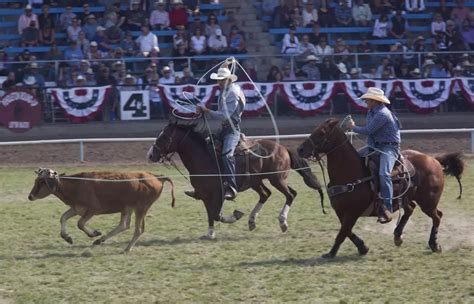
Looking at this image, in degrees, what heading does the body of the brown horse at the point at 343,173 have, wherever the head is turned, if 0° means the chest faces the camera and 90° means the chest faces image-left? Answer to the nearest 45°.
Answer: approximately 90°

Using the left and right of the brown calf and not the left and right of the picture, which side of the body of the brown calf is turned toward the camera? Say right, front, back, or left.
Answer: left

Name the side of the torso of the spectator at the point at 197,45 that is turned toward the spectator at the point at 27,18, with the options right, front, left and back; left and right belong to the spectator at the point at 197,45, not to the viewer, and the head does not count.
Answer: right

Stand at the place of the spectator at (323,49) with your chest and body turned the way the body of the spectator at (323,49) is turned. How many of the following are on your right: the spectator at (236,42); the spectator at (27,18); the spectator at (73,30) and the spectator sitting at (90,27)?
4

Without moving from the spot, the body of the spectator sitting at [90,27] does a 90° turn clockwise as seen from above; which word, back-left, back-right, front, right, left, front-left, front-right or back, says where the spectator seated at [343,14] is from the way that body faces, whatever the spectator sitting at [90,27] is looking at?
back

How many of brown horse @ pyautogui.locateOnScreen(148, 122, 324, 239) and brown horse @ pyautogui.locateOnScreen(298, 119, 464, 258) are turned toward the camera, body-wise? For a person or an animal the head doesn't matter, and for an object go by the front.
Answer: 0

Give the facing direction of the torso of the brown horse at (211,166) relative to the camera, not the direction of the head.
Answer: to the viewer's left

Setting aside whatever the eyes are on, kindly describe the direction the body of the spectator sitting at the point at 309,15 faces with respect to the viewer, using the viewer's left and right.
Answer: facing the viewer

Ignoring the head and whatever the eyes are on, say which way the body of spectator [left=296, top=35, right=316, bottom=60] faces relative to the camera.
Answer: toward the camera

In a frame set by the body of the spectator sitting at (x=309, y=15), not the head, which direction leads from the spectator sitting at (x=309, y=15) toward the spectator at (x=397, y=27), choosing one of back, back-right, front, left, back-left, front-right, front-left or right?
left

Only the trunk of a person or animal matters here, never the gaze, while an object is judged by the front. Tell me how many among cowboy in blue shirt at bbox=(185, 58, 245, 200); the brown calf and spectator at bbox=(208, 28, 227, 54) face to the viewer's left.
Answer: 2

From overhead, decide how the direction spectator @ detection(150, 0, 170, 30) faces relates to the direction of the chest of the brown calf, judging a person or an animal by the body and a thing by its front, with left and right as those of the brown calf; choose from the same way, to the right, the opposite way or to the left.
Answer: to the left

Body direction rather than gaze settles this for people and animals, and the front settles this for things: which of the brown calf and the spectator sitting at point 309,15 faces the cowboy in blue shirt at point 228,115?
the spectator sitting

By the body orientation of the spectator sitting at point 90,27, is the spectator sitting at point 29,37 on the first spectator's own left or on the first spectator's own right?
on the first spectator's own right

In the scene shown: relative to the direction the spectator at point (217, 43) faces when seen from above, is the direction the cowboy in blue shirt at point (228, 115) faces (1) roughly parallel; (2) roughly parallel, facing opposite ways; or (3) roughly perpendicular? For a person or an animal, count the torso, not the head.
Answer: roughly perpendicular

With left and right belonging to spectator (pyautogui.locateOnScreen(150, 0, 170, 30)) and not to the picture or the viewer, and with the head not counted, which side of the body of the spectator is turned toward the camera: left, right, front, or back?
front

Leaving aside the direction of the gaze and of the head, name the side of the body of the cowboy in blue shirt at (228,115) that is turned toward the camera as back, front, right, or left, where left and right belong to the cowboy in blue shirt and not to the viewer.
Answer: left

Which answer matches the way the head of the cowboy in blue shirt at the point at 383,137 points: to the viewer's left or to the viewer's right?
to the viewer's left

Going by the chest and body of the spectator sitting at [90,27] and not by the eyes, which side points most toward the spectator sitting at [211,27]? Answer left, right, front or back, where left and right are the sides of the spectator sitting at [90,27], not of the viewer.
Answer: left

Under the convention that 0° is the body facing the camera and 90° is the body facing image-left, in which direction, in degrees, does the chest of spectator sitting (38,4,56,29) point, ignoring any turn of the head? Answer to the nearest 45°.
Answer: approximately 0°
